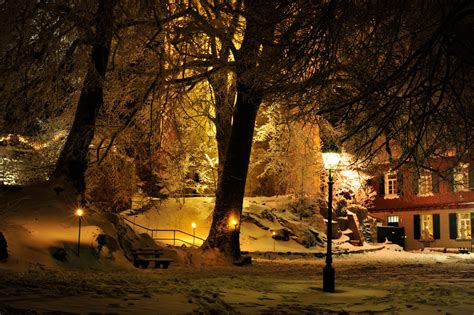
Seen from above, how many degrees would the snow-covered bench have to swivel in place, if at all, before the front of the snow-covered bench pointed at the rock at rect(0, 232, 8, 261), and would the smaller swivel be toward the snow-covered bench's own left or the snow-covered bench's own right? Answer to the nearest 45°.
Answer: approximately 90° to the snow-covered bench's own right

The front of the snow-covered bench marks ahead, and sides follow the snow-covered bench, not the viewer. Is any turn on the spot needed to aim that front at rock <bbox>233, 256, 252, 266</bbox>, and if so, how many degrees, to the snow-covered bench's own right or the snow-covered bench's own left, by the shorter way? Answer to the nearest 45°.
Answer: approximately 90° to the snow-covered bench's own left

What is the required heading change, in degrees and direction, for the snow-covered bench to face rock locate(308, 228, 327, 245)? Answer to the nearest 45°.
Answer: approximately 90° to its left

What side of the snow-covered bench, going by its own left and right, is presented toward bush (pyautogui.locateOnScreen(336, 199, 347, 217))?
left

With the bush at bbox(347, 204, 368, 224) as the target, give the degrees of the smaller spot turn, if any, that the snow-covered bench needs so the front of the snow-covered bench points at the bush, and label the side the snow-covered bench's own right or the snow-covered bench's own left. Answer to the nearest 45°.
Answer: approximately 90° to the snow-covered bench's own left

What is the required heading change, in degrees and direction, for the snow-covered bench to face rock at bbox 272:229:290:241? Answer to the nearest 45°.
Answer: approximately 90° to its left

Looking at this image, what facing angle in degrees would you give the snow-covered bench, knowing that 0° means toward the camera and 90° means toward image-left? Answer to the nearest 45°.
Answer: approximately 315°

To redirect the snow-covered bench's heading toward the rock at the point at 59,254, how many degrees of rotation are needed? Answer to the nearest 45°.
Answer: approximately 90° to its right
